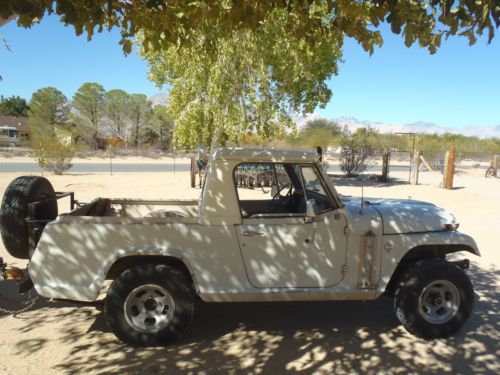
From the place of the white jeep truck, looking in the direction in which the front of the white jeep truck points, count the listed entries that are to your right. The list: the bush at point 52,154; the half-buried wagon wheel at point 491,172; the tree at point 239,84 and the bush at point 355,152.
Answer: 0

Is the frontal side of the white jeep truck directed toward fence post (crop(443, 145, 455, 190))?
no

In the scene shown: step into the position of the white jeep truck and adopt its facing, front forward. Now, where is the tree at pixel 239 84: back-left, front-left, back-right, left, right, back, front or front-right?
left

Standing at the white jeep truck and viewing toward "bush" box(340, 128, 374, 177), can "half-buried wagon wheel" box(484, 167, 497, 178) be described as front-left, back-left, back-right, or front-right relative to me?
front-right

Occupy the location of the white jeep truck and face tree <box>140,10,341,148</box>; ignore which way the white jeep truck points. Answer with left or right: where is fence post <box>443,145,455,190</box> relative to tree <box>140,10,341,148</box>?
right

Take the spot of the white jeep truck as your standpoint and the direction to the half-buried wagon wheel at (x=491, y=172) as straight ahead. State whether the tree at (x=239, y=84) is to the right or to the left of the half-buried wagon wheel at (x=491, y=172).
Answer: left

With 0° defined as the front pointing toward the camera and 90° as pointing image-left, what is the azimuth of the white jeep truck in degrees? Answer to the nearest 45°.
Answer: approximately 270°

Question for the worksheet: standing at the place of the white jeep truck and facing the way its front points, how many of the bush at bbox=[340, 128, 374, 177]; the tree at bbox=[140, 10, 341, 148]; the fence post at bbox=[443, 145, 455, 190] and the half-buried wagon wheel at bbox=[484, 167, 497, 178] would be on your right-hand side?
0

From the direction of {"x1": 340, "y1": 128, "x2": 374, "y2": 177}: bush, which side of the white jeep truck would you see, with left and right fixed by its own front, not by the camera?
left

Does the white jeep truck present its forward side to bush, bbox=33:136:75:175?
no

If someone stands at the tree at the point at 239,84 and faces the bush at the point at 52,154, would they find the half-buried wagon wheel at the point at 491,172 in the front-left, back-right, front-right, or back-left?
back-right

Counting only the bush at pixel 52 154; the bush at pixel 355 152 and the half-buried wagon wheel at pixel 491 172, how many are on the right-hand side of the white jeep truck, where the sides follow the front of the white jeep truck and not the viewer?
0

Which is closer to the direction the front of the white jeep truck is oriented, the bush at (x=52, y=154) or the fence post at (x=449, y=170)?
the fence post

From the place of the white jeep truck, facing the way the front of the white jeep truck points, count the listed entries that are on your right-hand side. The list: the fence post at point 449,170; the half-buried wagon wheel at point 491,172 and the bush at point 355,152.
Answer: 0

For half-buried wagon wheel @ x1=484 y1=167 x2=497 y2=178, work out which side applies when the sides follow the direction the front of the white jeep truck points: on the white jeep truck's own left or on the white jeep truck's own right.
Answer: on the white jeep truck's own left

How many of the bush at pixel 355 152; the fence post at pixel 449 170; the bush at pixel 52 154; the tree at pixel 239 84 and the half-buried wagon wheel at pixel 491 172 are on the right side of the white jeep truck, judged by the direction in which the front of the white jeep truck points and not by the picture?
0
